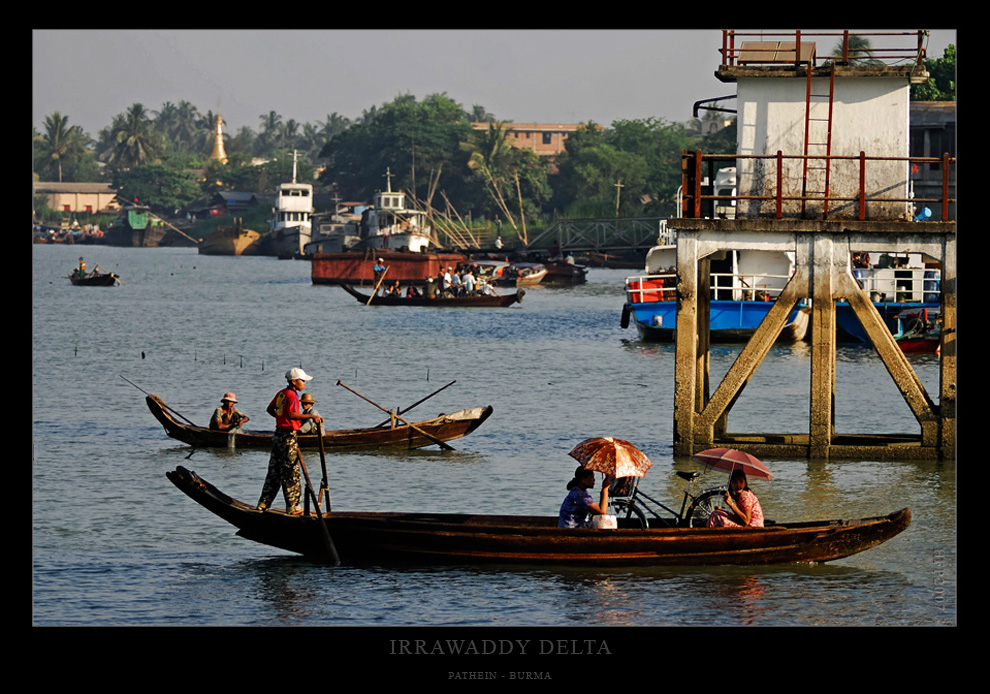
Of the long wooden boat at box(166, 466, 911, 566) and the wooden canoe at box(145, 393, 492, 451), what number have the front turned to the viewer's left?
0

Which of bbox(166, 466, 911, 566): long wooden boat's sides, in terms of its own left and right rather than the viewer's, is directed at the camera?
right

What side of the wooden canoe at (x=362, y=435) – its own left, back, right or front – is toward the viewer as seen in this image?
right

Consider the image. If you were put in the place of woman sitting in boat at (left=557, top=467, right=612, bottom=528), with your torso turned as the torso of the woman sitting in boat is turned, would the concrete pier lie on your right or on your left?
on your left

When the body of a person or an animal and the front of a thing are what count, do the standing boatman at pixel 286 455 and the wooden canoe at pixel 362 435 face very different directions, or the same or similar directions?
same or similar directions

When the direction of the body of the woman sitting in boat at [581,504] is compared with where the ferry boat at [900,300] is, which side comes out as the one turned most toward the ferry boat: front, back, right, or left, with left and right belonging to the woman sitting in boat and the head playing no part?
left

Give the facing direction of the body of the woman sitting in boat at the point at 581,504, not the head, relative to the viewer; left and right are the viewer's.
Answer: facing to the right of the viewer

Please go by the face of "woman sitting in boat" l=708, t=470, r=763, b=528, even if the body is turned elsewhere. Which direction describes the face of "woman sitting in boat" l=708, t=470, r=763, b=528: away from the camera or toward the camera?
toward the camera

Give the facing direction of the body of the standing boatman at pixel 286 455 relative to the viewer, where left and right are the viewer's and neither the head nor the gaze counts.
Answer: facing to the right of the viewer

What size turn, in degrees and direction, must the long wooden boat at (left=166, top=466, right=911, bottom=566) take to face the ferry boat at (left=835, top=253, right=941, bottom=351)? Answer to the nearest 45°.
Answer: approximately 90° to its left

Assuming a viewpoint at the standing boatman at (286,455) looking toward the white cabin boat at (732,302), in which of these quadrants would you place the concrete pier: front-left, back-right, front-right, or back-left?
front-right
